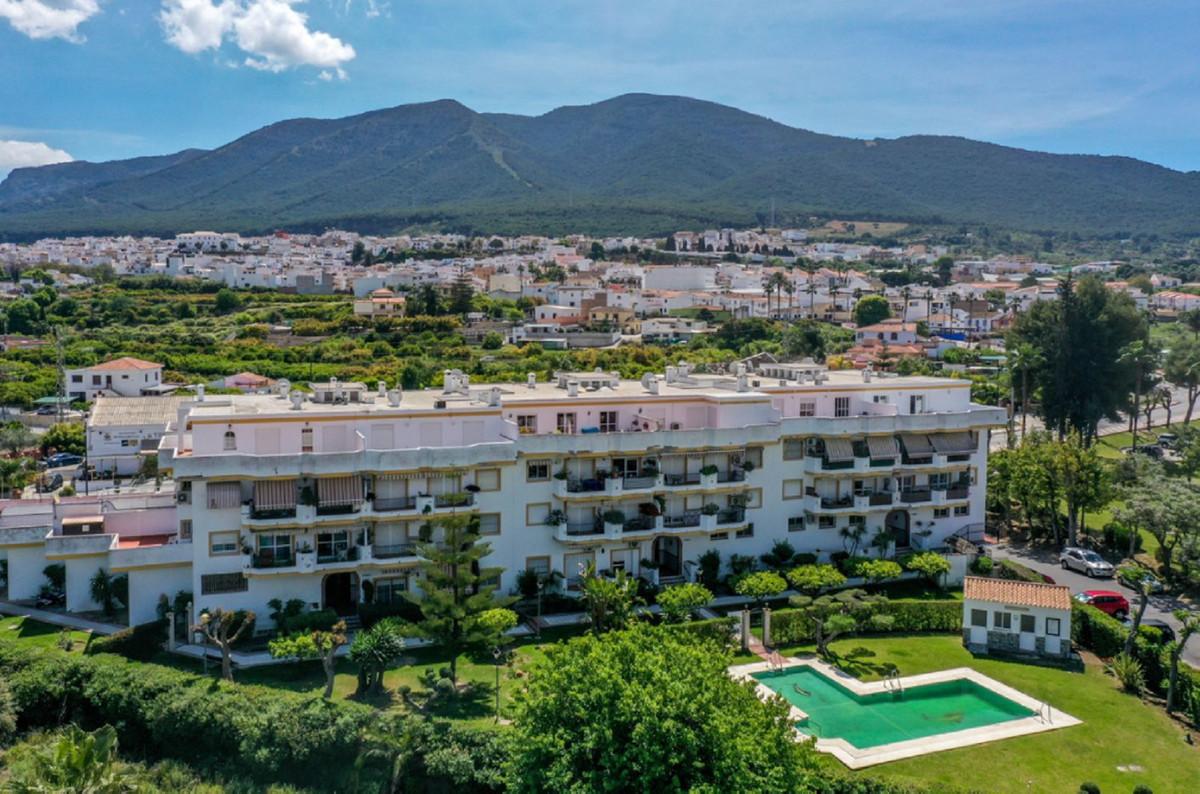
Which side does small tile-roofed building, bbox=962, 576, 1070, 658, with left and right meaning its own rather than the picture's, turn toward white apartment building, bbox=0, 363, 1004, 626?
right

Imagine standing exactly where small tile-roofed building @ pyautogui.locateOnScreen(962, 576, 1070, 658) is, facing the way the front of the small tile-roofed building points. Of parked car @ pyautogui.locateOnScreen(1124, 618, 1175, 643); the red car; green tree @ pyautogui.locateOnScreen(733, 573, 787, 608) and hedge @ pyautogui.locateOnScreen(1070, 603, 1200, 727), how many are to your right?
1

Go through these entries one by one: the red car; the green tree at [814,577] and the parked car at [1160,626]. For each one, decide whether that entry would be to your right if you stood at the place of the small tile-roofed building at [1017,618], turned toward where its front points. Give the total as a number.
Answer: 1

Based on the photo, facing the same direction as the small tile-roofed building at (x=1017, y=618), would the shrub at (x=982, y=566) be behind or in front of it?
behind

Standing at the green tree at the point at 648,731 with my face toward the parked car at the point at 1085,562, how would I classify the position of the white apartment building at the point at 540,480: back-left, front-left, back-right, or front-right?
front-left

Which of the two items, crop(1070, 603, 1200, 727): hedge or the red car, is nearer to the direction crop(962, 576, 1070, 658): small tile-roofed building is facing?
the hedge

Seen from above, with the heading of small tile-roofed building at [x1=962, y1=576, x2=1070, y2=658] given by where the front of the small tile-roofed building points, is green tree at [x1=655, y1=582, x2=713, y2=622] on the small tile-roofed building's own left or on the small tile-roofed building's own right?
on the small tile-roofed building's own right

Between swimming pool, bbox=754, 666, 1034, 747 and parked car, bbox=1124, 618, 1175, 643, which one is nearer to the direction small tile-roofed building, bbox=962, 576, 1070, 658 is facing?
the swimming pool

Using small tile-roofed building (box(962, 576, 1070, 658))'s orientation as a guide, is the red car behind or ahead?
behind

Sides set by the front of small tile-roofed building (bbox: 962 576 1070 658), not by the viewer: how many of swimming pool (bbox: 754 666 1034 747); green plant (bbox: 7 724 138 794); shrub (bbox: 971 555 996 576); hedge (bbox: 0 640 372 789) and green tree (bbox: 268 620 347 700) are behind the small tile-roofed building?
1

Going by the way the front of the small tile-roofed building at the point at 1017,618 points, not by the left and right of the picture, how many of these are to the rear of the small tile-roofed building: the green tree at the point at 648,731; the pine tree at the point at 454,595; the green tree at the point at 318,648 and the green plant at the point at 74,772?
0

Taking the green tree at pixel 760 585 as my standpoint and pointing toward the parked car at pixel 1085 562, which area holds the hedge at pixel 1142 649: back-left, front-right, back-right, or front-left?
front-right

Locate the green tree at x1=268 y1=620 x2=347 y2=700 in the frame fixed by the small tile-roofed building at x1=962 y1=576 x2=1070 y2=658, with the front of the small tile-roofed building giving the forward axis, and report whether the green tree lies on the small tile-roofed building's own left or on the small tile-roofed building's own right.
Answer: on the small tile-roofed building's own right

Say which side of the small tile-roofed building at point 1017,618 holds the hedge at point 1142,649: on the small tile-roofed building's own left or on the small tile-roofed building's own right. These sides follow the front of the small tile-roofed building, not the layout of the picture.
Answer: on the small tile-roofed building's own left

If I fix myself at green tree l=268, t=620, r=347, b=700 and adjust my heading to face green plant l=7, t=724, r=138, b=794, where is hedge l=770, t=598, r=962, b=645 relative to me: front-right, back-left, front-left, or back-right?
back-left

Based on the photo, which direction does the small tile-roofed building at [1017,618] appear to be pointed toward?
toward the camera

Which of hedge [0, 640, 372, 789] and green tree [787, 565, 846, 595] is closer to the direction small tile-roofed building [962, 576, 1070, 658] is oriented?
the hedge

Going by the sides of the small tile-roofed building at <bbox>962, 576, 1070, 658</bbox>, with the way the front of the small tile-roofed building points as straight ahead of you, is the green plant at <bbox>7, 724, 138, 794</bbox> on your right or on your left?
on your right
